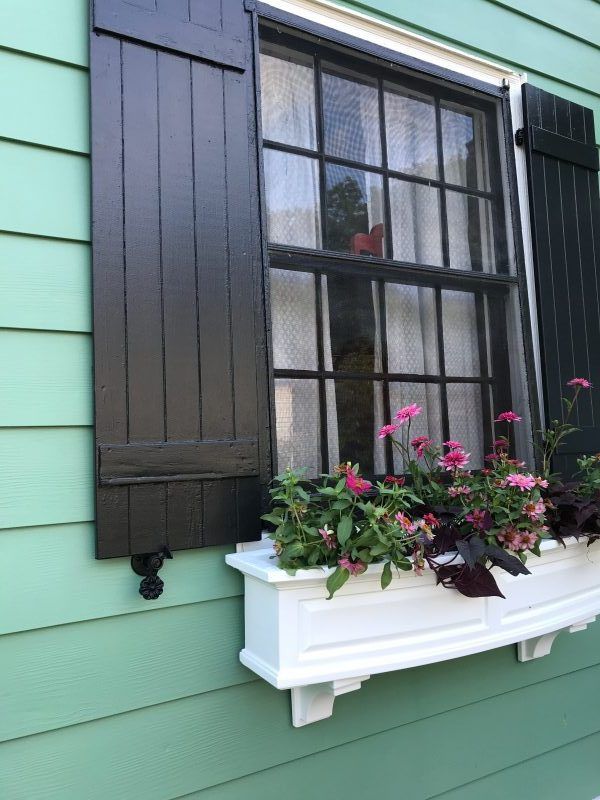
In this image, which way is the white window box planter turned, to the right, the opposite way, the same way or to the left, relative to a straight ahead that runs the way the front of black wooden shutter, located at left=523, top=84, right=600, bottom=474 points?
the same way

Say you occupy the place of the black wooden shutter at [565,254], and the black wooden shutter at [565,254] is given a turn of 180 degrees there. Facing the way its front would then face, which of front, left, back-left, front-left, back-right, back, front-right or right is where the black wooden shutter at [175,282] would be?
left

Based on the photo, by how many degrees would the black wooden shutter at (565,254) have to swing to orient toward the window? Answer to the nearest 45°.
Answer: approximately 90° to its right

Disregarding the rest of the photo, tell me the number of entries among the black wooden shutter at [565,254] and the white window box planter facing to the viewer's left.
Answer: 0

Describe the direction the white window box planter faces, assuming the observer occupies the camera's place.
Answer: facing the viewer and to the right of the viewer
